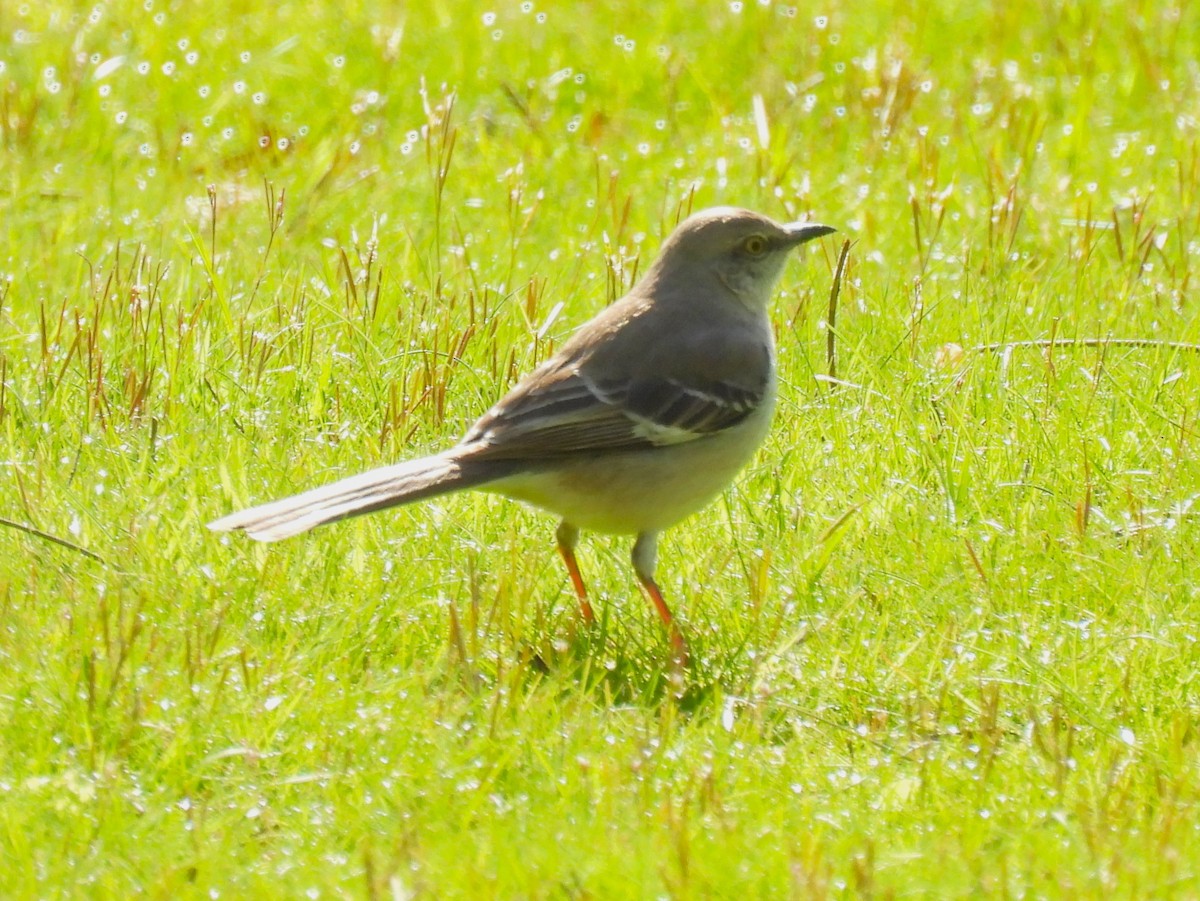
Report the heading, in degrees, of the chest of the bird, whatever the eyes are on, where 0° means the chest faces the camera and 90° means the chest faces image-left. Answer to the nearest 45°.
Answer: approximately 270°
